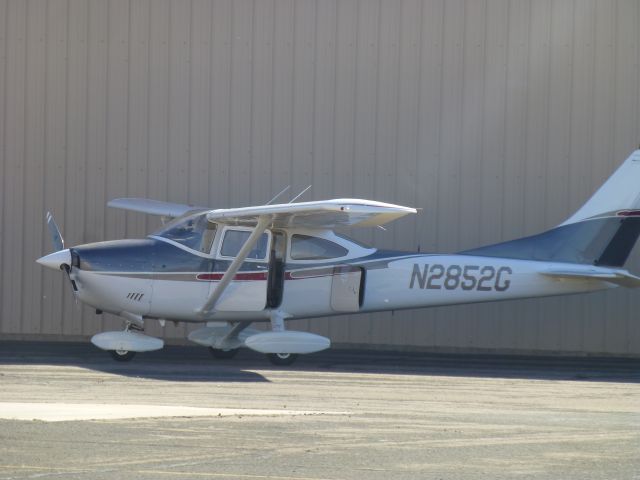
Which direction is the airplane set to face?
to the viewer's left
